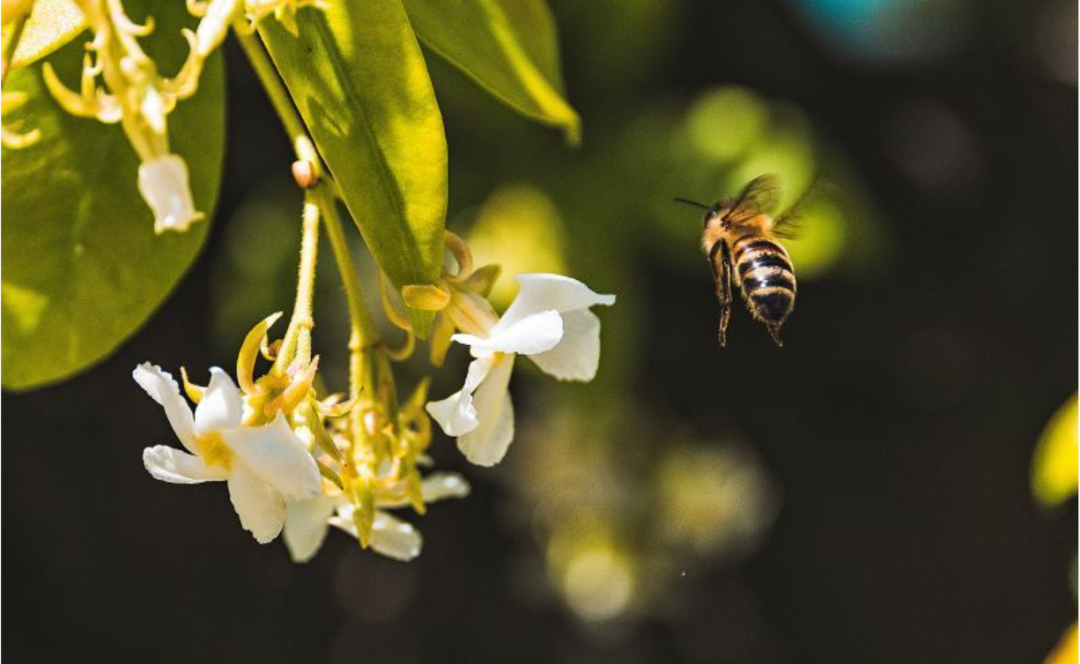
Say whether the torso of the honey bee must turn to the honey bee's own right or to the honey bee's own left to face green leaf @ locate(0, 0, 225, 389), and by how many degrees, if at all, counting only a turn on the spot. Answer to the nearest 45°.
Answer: approximately 90° to the honey bee's own left

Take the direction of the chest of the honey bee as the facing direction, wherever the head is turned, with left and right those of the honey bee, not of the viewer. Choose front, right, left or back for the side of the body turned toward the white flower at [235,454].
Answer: left

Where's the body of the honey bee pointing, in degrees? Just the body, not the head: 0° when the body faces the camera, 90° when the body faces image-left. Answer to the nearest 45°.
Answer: approximately 135°
